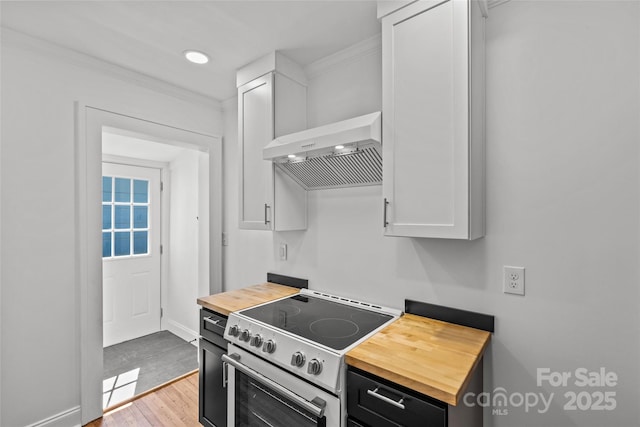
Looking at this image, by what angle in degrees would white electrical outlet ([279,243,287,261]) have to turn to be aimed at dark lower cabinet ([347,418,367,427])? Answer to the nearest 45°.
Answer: approximately 45° to its left

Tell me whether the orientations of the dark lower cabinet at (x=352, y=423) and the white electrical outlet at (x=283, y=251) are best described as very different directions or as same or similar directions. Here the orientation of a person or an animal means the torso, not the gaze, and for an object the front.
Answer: same or similar directions

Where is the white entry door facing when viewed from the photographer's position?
facing the viewer and to the right of the viewer

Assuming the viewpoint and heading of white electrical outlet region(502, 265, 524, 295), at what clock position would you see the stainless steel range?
The stainless steel range is roughly at 2 o'clock from the white electrical outlet.

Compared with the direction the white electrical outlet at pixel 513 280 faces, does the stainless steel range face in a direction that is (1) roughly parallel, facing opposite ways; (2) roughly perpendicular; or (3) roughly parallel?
roughly parallel

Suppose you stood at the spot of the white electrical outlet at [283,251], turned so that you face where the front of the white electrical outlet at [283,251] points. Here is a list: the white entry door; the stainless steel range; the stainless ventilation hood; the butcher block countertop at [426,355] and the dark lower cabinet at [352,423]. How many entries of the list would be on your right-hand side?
1

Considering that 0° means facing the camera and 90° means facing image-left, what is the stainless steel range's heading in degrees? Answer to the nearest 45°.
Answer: approximately 45°

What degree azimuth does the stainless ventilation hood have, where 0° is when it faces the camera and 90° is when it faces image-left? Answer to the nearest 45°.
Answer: approximately 45°

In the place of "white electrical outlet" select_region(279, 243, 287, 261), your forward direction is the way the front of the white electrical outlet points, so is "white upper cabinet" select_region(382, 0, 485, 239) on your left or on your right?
on your left

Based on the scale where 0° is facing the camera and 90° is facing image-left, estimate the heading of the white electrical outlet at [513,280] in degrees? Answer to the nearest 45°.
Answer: approximately 0°

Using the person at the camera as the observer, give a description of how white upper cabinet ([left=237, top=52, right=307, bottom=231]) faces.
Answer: facing the viewer and to the left of the viewer

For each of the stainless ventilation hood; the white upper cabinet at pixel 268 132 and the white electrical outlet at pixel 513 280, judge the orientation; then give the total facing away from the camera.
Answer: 0

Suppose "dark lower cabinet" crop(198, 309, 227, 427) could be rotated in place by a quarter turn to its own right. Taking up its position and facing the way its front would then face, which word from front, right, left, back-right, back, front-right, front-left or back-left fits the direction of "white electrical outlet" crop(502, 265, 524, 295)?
back
